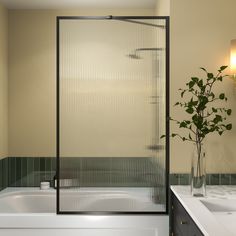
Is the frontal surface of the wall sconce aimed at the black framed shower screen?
yes

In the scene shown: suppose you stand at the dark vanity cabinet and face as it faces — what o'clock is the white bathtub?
The white bathtub is roughly at 1 o'clock from the dark vanity cabinet.

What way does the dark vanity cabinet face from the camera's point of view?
to the viewer's left

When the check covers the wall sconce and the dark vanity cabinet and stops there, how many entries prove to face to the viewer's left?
2

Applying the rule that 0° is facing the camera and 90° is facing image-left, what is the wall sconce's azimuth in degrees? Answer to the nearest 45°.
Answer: approximately 90°
